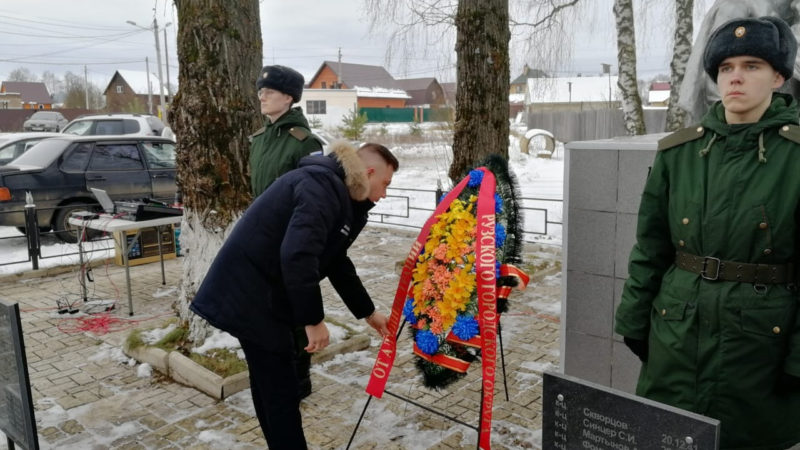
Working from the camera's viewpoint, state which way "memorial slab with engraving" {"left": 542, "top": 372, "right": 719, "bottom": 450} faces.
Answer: facing the viewer and to the left of the viewer

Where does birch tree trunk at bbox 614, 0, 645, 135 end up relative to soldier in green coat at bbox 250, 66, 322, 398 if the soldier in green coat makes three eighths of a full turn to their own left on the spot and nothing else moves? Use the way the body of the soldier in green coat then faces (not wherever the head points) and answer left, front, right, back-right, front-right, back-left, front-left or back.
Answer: front-left

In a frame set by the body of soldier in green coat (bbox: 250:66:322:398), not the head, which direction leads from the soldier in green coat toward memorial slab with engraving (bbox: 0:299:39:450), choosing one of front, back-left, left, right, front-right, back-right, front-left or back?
front

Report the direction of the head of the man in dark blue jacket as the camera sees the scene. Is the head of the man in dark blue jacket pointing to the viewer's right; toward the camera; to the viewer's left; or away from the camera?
to the viewer's right

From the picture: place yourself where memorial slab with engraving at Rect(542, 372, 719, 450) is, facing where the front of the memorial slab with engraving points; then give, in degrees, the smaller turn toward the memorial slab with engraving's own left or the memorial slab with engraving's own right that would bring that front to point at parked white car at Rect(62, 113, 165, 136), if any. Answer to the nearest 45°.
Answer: approximately 90° to the memorial slab with engraving's own right

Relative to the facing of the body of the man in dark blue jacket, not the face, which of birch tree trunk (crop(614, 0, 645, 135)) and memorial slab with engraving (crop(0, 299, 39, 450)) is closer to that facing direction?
the birch tree trunk

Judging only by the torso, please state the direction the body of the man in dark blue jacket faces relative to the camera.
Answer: to the viewer's right

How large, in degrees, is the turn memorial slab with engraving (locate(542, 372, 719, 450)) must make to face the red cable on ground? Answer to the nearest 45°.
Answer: approximately 90° to its right

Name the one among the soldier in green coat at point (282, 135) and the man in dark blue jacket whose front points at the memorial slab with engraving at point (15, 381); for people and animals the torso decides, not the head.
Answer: the soldier in green coat

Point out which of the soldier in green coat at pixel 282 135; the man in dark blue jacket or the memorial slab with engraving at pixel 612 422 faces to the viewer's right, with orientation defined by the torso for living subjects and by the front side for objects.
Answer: the man in dark blue jacket

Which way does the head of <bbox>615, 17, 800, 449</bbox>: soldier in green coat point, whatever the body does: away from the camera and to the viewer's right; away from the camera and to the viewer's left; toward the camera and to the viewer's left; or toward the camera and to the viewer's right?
toward the camera and to the viewer's left

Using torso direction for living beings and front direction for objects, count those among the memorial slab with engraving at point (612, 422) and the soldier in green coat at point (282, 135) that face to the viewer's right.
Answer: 0

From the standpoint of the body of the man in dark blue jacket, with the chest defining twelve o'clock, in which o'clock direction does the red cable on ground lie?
The red cable on ground is roughly at 8 o'clock from the man in dark blue jacket.

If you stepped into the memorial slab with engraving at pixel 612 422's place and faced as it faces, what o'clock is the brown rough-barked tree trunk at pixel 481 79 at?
The brown rough-barked tree trunk is roughly at 4 o'clock from the memorial slab with engraving.
